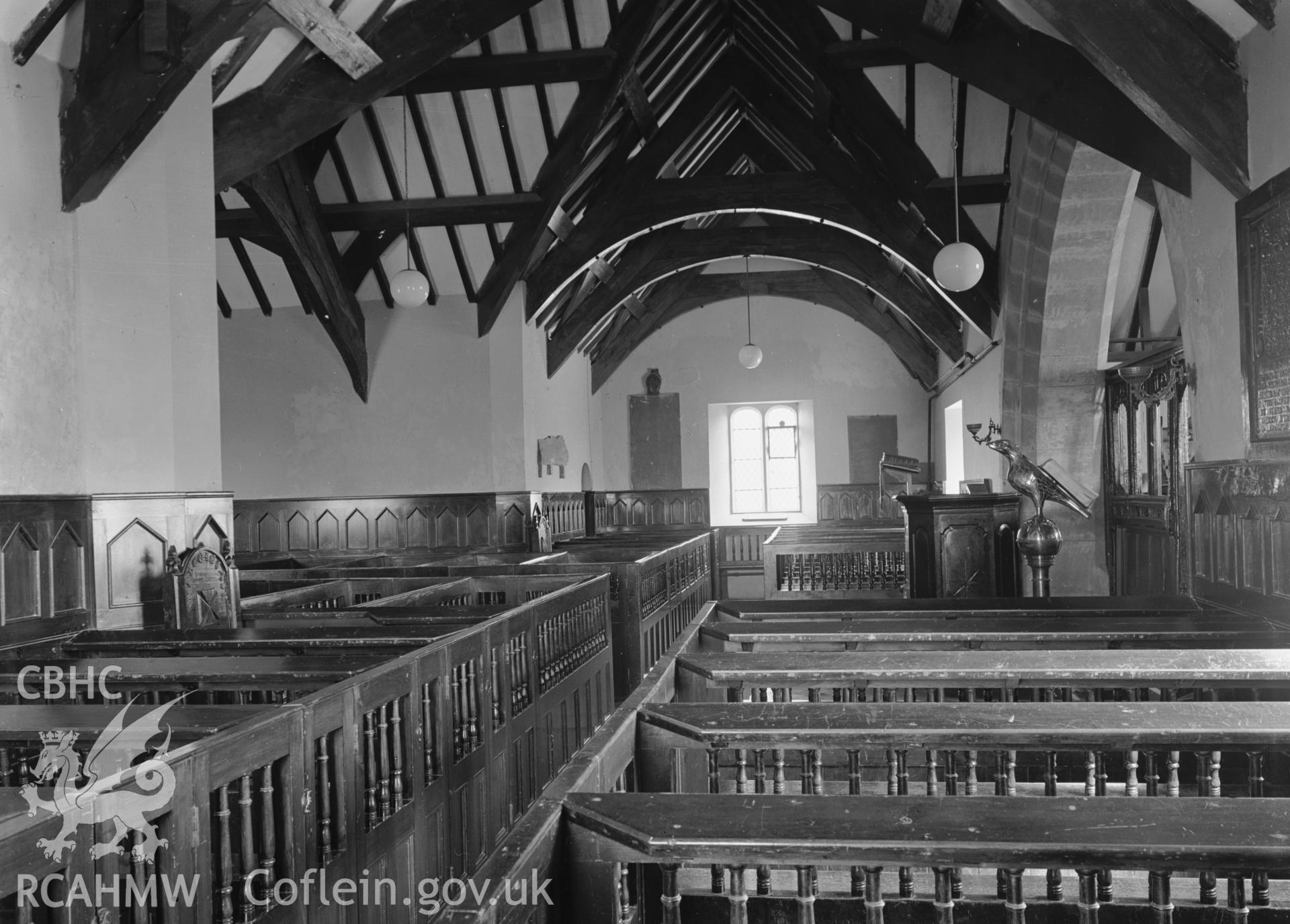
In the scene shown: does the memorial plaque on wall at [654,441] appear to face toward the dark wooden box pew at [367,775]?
yes

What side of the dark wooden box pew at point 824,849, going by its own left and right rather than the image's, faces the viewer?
back

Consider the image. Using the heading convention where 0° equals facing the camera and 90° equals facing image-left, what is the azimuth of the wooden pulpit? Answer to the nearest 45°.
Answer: approximately 0°

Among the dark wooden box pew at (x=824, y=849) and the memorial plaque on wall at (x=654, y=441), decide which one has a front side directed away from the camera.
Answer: the dark wooden box pew

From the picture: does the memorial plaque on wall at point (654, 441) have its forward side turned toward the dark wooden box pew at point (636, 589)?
yes

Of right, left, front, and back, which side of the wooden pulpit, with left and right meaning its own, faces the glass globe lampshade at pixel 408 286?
right

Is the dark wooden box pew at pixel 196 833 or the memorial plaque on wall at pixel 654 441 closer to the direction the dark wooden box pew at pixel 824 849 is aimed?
the memorial plaque on wall

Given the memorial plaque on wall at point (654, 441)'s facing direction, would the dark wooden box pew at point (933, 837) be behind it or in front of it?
in front

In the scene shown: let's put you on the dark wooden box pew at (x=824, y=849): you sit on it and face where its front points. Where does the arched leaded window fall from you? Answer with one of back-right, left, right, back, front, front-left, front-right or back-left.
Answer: front

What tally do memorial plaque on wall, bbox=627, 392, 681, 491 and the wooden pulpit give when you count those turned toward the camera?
2

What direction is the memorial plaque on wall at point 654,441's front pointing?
toward the camera
